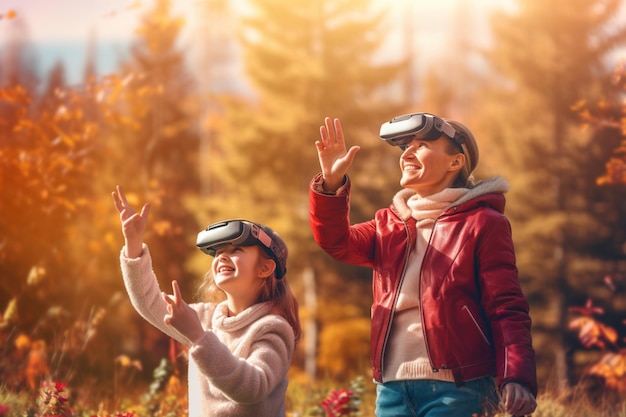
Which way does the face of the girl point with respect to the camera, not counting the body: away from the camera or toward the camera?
toward the camera

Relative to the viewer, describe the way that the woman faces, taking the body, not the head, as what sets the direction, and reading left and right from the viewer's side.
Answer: facing the viewer and to the left of the viewer

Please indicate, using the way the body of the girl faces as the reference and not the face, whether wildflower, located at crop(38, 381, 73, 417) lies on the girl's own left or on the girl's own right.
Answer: on the girl's own right

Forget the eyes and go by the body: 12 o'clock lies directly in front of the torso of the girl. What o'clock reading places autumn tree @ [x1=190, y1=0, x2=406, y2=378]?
The autumn tree is roughly at 5 o'clock from the girl.

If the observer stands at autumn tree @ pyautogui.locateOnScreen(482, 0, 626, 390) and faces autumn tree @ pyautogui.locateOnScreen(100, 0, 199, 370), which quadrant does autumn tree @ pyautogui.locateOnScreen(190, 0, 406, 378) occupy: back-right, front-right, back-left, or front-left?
front-left

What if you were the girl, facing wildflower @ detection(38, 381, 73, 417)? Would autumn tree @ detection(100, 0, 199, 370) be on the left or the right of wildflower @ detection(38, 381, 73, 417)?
right

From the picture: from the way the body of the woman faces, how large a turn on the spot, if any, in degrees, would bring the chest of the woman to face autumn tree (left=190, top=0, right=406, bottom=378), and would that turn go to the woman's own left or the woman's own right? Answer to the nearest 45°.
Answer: approximately 135° to the woman's own right

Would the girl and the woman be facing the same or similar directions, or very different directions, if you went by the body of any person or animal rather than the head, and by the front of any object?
same or similar directions

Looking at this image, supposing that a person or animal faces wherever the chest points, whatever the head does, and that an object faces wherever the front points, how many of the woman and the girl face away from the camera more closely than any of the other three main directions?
0

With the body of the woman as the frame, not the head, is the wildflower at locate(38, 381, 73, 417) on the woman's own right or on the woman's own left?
on the woman's own right

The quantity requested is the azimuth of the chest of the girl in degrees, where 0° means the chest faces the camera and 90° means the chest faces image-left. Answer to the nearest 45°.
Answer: approximately 45°

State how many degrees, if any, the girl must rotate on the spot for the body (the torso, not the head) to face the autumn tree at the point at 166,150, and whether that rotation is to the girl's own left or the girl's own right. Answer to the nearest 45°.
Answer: approximately 135° to the girl's own right

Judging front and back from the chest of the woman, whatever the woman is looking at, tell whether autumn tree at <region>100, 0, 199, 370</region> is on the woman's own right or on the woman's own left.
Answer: on the woman's own right

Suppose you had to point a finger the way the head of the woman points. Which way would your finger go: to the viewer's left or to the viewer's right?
to the viewer's left
